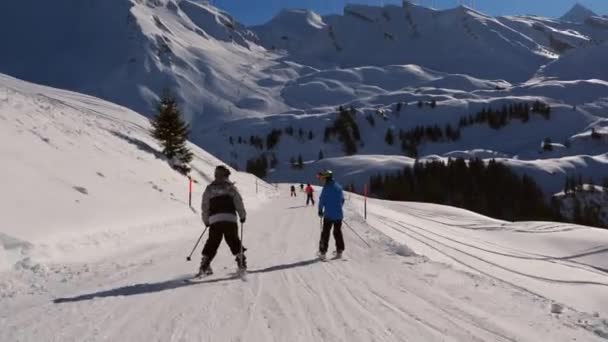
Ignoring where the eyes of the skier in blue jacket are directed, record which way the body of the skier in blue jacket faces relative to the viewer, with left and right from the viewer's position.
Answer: facing away from the viewer and to the left of the viewer

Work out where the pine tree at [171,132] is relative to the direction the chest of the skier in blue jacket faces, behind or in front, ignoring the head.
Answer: in front
